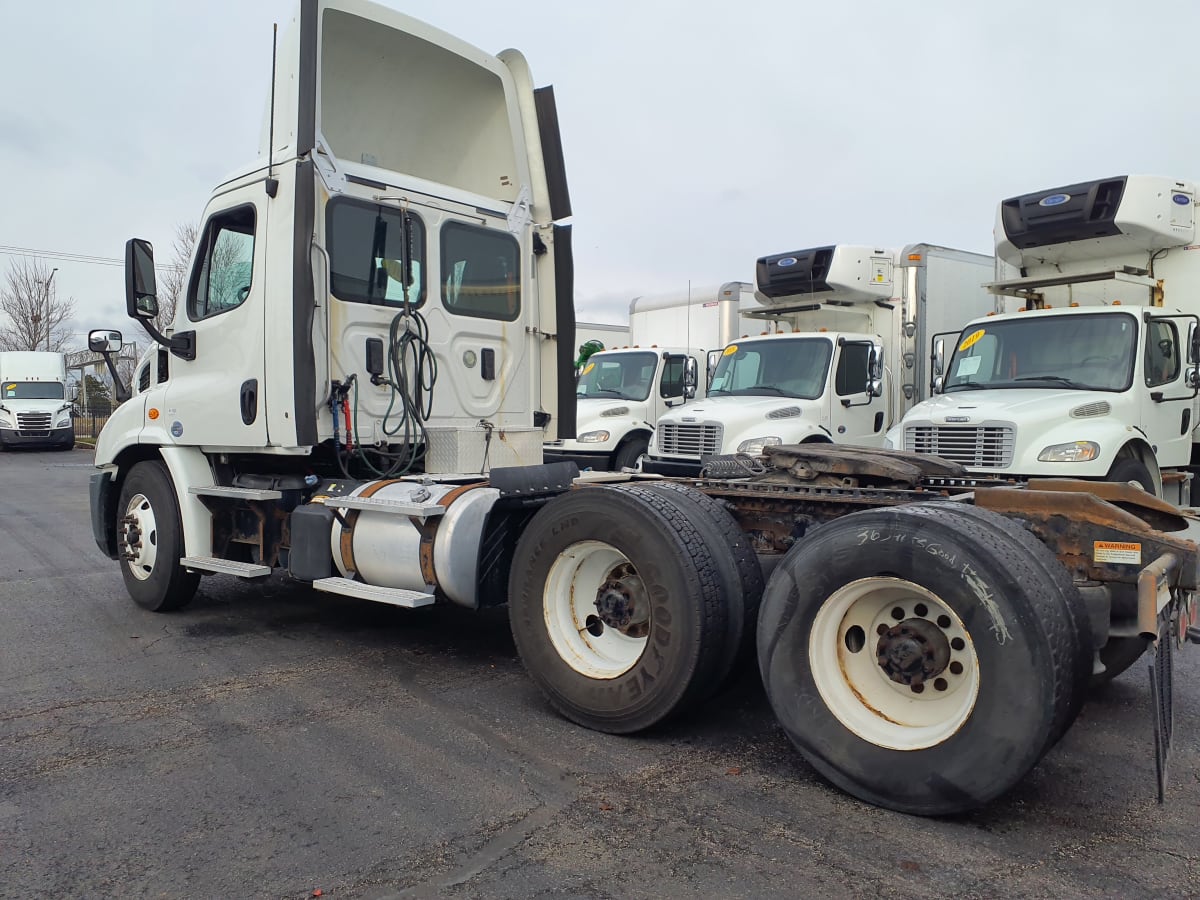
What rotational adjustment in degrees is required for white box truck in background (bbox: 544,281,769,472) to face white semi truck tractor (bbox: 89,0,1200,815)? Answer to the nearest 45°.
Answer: approximately 45° to its left

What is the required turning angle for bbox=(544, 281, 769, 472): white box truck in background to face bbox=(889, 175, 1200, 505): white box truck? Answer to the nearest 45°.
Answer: approximately 90° to its left

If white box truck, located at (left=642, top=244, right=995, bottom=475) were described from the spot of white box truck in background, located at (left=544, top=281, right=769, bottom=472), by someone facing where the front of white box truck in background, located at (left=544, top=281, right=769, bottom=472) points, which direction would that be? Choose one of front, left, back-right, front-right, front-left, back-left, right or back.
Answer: left

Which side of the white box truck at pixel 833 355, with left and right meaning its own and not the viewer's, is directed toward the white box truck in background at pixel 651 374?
right

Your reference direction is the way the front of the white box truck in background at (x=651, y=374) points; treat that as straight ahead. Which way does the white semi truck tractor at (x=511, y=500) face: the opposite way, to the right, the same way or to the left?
to the right

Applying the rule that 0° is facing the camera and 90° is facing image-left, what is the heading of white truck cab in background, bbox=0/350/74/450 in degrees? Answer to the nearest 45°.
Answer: approximately 0°

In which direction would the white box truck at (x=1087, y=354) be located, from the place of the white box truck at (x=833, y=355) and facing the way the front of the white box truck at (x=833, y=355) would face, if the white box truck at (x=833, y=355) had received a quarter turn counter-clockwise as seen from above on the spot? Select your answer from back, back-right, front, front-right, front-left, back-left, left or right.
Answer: front

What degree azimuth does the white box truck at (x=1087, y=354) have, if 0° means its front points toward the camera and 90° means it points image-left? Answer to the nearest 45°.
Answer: approximately 45°

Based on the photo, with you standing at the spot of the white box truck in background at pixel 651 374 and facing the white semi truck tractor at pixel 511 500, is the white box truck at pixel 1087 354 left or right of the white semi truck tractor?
left

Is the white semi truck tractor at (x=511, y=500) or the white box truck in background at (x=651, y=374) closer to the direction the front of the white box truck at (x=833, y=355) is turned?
the white semi truck tractor
